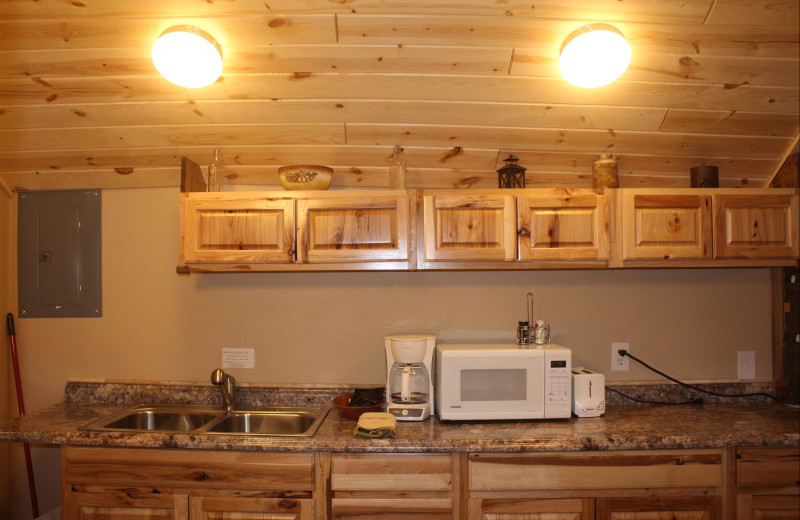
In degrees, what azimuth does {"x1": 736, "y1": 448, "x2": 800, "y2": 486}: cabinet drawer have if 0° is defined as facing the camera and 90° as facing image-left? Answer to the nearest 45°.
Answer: approximately 0°

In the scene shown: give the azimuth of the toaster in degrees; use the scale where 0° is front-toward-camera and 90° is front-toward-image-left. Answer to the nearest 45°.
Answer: approximately 0°

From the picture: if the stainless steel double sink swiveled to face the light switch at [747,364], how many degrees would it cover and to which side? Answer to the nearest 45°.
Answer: approximately 90° to its left

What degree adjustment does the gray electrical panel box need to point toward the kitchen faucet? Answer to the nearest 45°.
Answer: approximately 45° to its left
